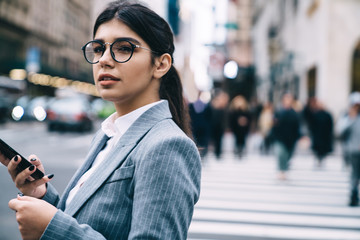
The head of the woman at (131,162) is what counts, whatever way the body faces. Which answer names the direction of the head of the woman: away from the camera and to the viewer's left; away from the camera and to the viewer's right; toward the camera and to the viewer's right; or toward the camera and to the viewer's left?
toward the camera and to the viewer's left

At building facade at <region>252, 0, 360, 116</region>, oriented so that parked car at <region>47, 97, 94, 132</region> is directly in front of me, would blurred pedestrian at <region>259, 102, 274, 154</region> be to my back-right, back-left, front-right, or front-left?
front-left

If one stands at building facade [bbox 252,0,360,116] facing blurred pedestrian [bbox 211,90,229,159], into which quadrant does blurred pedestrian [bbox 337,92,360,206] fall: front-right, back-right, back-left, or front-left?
front-left

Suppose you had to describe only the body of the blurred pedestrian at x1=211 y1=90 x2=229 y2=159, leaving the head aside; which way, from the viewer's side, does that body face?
toward the camera

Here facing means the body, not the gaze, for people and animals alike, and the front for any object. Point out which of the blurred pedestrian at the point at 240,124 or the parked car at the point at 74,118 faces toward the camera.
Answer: the blurred pedestrian

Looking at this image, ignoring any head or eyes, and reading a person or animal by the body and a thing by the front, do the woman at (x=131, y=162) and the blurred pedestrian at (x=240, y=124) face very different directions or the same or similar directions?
same or similar directions

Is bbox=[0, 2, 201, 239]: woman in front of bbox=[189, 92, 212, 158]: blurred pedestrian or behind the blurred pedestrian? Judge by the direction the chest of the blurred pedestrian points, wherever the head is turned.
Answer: in front

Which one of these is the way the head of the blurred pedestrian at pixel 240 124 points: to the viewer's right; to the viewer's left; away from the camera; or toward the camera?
toward the camera

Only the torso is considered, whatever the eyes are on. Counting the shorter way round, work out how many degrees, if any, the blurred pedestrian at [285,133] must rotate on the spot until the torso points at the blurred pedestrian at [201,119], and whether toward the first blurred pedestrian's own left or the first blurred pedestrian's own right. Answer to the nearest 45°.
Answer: approximately 135° to the first blurred pedestrian's own right

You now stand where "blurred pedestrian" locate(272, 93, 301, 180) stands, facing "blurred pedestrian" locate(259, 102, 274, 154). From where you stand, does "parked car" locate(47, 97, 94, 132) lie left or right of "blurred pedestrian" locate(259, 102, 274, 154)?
left

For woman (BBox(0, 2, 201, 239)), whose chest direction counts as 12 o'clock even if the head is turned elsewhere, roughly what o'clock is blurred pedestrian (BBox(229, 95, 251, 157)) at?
The blurred pedestrian is roughly at 5 o'clock from the woman.

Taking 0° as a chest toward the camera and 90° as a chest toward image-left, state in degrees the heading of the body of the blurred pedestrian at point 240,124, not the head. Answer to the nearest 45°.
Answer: approximately 0°

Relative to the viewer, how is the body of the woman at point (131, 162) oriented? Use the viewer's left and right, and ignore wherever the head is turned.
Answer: facing the viewer and to the left of the viewer

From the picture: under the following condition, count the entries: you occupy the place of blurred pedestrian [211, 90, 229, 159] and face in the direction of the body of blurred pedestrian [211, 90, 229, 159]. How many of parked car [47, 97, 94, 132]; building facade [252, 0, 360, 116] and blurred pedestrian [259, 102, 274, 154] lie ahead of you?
0

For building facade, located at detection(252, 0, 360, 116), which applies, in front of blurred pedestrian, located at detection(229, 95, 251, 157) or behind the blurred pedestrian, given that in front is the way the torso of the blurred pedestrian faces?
behind
